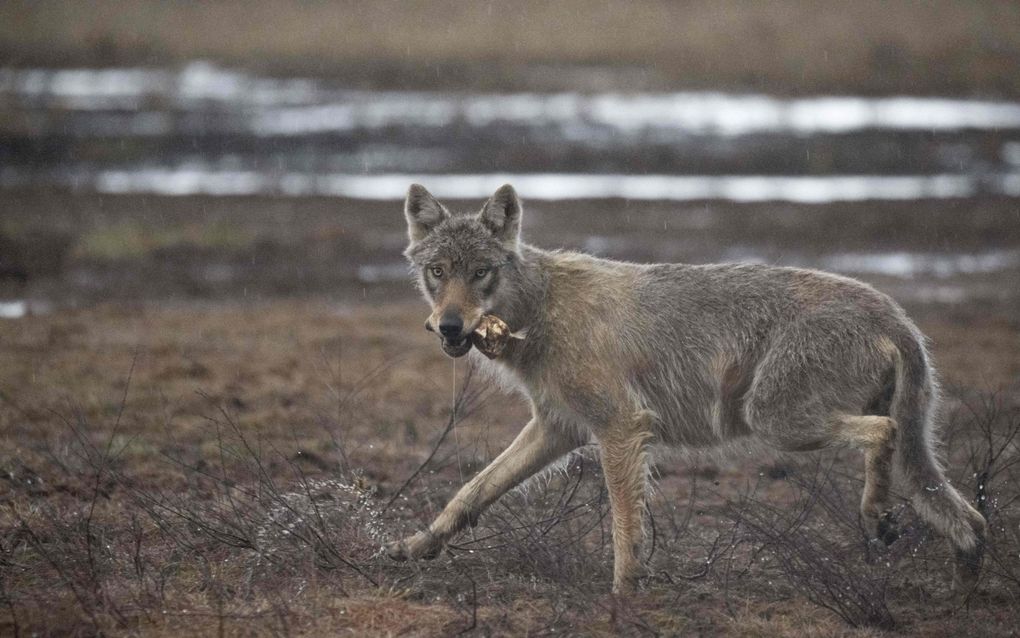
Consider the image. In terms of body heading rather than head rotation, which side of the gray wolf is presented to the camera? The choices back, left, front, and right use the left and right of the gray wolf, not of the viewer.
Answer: left
